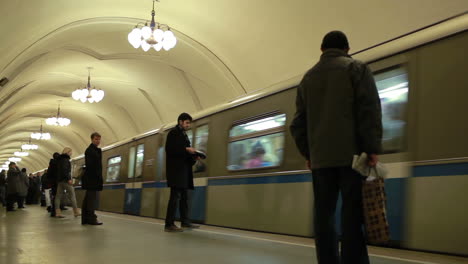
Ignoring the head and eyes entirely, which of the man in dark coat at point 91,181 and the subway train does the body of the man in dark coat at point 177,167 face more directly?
the subway train

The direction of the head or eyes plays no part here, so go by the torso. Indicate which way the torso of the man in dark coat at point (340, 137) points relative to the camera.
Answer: away from the camera

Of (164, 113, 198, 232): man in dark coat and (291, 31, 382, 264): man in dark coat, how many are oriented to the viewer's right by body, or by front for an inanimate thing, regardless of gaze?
1

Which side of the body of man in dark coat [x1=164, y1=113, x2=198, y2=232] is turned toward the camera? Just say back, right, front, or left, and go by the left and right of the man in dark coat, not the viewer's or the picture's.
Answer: right

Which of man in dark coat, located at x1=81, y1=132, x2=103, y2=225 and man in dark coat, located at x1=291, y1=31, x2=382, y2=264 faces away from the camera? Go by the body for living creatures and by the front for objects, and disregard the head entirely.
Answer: man in dark coat, located at x1=291, y1=31, x2=382, y2=264

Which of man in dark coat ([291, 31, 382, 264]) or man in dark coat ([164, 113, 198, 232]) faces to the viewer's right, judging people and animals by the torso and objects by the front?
man in dark coat ([164, 113, 198, 232])

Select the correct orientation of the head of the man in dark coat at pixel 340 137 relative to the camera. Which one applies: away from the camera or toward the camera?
away from the camera

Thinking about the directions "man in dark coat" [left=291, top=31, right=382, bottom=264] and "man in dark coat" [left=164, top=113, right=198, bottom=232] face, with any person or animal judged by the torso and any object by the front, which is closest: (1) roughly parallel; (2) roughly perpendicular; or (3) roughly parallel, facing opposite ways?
roughly perpendicular

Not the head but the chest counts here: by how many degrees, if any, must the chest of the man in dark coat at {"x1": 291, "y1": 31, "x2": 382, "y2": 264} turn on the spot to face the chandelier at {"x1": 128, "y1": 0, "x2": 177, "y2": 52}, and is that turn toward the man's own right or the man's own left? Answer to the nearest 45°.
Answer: approximately 45° to the man's own left
